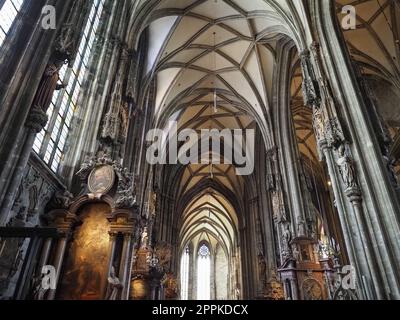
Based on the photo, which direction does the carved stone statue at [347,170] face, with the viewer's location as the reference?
facing the viewer and to the left of the viewer

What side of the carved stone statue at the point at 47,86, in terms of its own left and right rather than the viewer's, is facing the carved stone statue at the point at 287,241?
front

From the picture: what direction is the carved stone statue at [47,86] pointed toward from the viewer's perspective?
to the viewer's right

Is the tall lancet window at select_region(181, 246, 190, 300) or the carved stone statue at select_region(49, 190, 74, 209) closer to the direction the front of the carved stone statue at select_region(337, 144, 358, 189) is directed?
the carved stone statue

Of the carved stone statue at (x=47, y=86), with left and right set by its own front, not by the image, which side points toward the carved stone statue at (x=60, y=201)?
left

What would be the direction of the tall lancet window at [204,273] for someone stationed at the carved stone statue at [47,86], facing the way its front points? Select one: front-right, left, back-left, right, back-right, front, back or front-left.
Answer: front-left

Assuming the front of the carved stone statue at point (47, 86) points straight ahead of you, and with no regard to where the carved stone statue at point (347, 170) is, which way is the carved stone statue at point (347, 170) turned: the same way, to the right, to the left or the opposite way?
the opposite way

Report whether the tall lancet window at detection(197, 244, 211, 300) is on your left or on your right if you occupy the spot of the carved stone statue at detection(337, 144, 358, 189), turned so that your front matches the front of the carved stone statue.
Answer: on your right

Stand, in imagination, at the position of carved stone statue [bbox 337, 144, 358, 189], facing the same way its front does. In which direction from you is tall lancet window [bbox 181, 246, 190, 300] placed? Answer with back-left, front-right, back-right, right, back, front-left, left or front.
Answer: right

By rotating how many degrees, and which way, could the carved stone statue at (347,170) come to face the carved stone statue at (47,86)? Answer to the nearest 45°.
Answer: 0° — it already faces it

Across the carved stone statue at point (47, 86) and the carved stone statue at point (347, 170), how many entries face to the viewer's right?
1

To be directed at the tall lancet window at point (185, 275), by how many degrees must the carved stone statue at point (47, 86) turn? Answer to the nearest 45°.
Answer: approximately 45° to its left

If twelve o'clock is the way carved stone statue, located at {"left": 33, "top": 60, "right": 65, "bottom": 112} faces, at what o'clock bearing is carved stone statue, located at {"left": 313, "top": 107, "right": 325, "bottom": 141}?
carved stone statue, located at {"left": 313, "top": 107, "right": 325, "bottom": 141} is roughly at 12 o'clock from carved stone statue, located at {"left": 33, "top": 60, "right": 65, "bottom": 112}.
